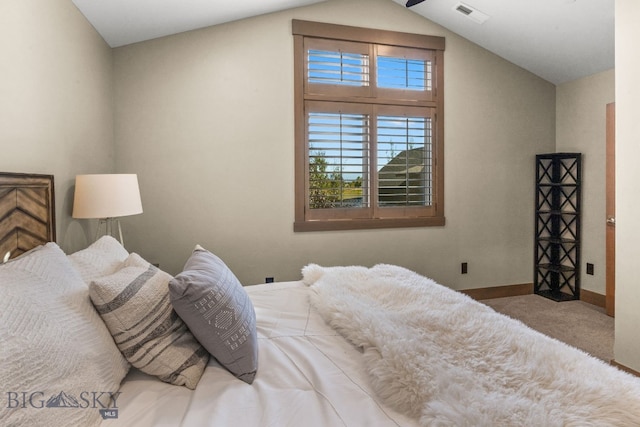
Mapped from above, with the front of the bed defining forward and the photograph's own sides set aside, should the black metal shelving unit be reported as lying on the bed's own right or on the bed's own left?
on the bed's own left

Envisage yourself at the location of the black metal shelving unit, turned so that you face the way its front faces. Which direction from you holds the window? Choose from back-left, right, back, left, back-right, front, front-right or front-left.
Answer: front-right

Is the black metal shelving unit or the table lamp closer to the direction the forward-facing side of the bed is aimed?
the black metal shelving unit

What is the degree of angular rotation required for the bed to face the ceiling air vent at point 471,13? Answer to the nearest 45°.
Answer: approximately 45° to its left

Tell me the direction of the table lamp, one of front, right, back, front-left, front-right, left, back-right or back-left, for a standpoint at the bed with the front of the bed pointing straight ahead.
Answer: back-left

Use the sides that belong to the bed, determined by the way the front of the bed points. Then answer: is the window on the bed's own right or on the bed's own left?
on the bed's own left

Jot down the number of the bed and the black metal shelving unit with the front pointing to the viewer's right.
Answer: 1

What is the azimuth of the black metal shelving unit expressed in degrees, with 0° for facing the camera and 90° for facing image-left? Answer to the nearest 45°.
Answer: approximately 0°

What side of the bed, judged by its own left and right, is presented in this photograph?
right
